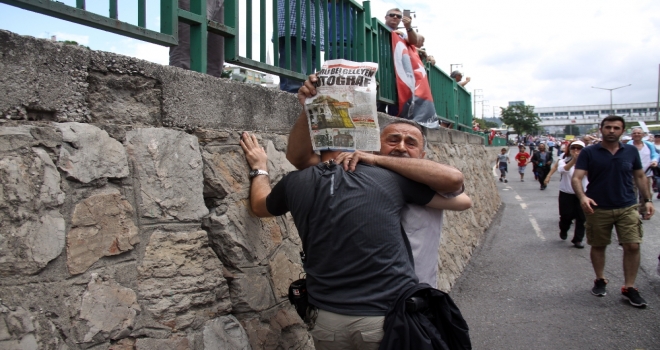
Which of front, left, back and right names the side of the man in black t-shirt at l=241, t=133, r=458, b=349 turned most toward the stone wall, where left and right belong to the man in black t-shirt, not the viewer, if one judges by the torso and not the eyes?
left

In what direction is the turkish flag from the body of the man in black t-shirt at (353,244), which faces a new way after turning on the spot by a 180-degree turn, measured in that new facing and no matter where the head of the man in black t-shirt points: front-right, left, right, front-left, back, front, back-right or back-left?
back

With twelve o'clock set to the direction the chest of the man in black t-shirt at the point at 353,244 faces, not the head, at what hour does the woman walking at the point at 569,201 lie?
The woman walking is roughly at 1 o'clock from the man in black t-shirt.

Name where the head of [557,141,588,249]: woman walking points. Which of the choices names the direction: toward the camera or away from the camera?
toward the camera

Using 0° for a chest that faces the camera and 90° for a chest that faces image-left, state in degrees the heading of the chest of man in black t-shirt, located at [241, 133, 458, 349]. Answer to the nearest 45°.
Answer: approximately 180°

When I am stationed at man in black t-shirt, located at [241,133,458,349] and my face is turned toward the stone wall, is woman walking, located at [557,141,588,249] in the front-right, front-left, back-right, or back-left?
back-right
